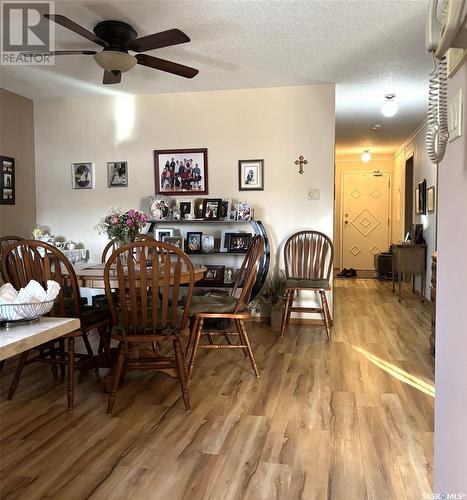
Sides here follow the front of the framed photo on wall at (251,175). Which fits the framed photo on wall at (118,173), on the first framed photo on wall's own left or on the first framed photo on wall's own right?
on the first framed photo on wall's own right

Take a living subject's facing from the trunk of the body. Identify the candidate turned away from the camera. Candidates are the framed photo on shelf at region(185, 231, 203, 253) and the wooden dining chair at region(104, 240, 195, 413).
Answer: the wooden dining chair

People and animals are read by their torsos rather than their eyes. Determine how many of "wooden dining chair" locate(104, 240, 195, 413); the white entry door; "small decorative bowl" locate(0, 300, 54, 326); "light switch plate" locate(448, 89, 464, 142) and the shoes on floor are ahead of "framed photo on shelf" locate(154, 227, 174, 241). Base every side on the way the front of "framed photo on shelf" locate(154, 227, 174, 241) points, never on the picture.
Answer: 3

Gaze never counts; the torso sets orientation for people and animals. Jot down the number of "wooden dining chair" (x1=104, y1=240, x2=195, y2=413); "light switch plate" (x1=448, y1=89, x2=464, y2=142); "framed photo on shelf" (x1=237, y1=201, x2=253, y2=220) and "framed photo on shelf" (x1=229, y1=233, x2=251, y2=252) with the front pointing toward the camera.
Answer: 2

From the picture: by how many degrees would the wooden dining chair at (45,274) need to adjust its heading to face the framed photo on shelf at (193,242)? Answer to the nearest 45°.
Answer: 0° — it already faces it

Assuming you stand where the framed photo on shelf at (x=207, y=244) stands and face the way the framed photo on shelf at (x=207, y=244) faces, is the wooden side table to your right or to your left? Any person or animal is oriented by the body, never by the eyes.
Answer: on your left

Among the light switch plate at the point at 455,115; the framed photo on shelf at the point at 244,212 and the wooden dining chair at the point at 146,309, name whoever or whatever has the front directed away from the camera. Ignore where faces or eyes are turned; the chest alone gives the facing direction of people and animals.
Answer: the wooden dining chair

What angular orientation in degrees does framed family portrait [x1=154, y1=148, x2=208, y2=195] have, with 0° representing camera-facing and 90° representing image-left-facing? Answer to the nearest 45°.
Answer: approximately 0°

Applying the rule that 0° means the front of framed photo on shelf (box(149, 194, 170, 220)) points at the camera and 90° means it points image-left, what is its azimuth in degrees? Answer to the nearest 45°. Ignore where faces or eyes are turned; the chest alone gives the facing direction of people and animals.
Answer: approximately 0°

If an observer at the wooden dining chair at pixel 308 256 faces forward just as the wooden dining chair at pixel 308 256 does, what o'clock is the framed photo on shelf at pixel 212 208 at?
The framed photo on shelf is roughly at 3 o'clock from the wooden dining chair.
